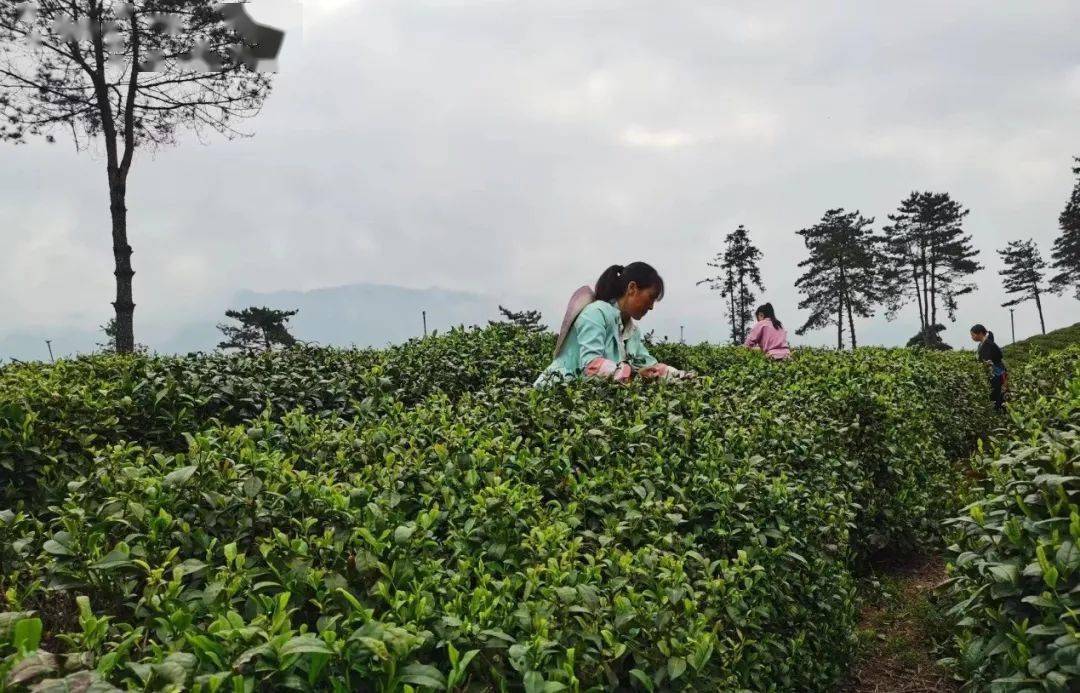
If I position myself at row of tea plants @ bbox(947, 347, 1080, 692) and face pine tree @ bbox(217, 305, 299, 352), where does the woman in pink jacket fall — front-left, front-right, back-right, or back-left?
front-right

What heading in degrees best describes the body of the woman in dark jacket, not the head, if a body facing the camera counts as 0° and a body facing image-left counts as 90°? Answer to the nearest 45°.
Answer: approximately 90°

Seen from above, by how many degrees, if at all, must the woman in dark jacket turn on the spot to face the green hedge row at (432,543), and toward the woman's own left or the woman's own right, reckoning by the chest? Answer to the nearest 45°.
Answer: approximately 90° to the woman's own left

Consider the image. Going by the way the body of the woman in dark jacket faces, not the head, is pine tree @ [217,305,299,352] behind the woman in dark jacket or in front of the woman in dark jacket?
in front

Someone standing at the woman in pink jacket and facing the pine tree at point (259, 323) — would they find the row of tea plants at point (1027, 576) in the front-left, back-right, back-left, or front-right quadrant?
back-left

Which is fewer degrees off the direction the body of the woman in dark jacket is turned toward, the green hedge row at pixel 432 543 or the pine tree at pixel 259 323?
the pine tree

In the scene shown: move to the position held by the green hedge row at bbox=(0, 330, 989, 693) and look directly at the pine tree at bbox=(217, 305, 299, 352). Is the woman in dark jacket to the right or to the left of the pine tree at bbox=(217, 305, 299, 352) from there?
right

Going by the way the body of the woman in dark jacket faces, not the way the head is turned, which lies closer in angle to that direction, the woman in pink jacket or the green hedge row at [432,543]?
the woman in pink jacket

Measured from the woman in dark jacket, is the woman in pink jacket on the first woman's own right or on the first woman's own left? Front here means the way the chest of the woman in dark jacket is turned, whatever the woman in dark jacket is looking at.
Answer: on the first woman's own left

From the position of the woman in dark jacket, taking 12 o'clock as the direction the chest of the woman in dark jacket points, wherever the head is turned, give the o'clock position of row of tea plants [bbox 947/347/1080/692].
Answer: The row of tea plants is roughly at 9 o'clock from the woman in dark jacket.

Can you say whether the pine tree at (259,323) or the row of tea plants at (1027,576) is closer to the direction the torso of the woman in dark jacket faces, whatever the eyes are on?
the pine tree

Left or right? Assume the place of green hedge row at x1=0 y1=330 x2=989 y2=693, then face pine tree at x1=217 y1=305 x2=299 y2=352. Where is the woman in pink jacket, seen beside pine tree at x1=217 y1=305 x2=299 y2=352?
right

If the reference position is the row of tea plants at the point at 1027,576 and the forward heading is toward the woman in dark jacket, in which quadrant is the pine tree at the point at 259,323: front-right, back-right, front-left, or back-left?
front-left
